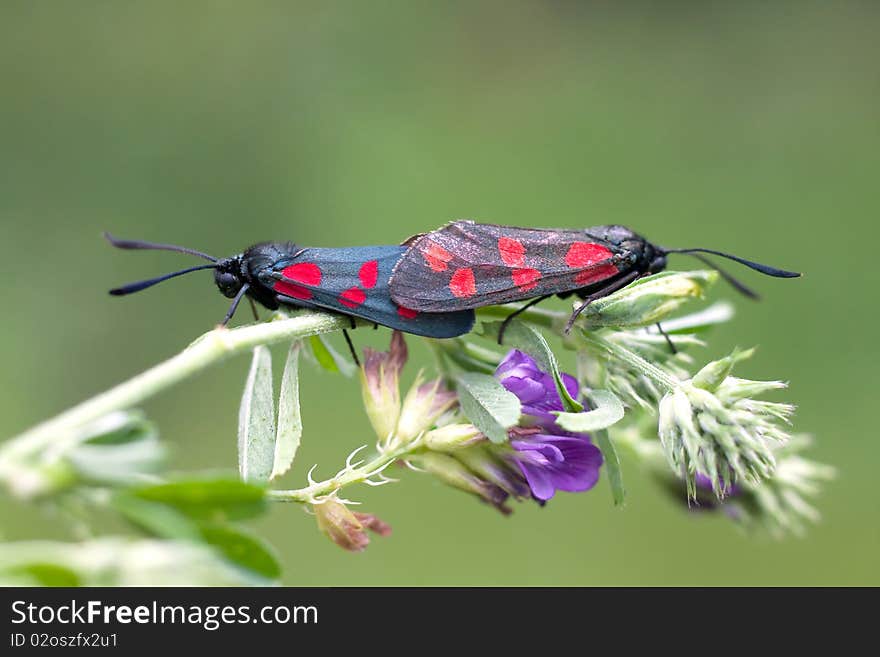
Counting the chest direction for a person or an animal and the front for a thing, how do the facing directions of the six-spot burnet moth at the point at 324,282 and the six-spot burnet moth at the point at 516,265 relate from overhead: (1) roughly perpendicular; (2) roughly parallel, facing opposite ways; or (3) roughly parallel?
roughly parallel, facing opposite ways

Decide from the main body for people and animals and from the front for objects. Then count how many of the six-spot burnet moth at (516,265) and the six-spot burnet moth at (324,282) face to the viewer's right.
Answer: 1

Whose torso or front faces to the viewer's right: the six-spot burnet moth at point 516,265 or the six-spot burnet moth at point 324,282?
the six-spot burnet moth at point 516,265

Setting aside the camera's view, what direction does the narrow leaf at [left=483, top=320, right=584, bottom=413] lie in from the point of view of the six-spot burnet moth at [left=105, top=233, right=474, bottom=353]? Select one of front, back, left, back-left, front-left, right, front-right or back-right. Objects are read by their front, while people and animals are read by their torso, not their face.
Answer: back

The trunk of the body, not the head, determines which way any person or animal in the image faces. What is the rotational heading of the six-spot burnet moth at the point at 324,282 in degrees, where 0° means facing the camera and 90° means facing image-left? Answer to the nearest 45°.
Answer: approximately 90°

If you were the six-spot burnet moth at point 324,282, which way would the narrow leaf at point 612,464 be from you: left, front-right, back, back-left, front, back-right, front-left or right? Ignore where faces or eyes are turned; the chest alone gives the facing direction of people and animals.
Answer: back

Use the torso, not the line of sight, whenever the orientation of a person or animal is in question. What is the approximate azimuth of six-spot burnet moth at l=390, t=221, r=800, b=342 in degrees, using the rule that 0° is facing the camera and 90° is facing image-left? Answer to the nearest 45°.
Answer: approximately 270°
